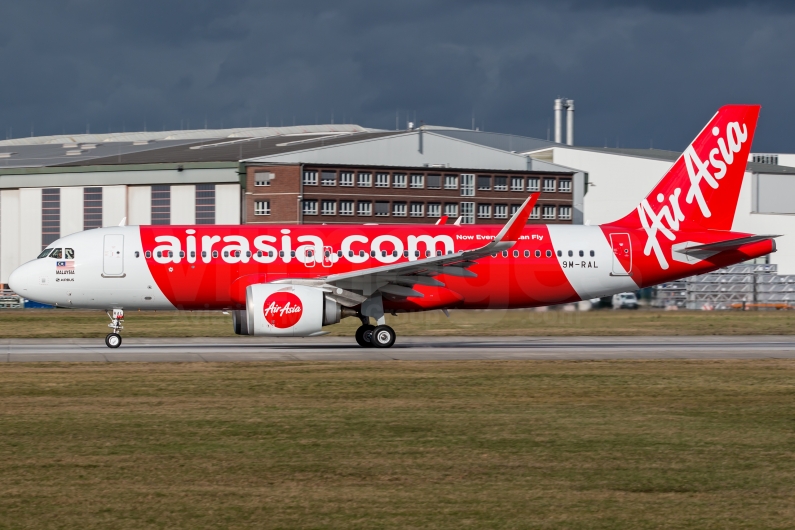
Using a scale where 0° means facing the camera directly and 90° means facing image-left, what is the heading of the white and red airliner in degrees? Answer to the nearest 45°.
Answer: approximately 90°
